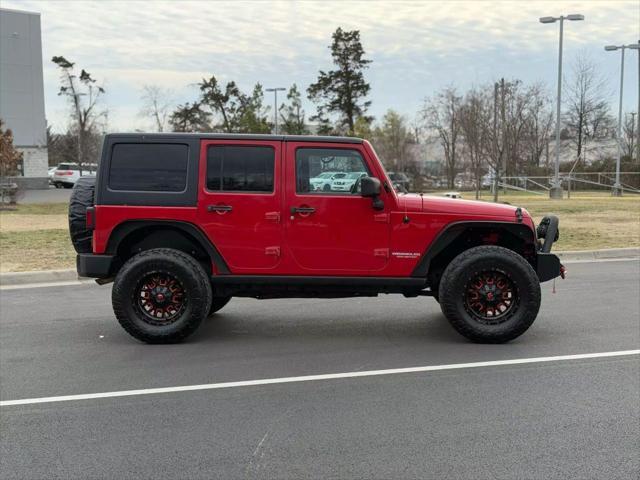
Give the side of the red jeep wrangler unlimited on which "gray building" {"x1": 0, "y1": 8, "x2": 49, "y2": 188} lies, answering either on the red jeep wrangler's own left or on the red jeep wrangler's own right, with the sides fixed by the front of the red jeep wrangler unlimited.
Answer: on the red jeep wrangler's own left

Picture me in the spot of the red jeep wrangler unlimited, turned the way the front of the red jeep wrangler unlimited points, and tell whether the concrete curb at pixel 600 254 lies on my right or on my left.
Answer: on my left

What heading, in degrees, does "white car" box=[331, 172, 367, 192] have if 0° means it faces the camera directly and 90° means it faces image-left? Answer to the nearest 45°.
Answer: approximately 45°

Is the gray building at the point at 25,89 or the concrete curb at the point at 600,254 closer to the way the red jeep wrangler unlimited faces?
the concrete curb

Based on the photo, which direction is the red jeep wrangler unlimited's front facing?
to the viewer's right
